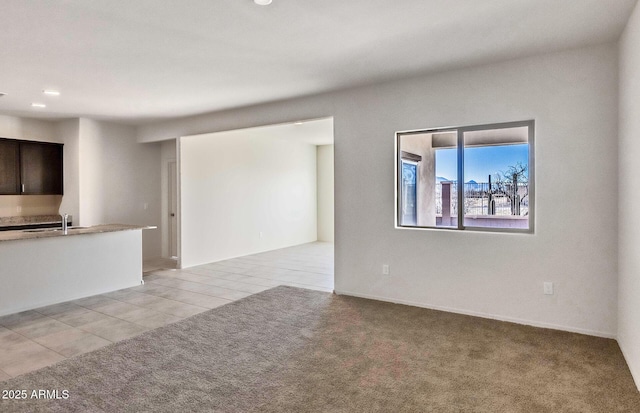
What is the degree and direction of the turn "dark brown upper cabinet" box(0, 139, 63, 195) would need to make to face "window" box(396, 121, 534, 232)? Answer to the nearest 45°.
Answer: approximately 45° to its left

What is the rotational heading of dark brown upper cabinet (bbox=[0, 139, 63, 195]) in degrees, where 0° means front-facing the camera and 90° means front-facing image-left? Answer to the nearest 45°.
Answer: approximately 0°

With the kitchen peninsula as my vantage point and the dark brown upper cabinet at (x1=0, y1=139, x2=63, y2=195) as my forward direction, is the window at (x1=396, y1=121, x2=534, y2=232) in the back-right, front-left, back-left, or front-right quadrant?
back-right

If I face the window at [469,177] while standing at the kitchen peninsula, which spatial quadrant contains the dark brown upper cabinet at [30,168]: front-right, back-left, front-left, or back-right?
back-left

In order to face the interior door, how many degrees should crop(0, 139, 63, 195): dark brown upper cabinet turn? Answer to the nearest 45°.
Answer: approximately 90° to its left

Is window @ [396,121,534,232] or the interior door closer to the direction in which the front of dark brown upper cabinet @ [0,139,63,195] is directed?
the window

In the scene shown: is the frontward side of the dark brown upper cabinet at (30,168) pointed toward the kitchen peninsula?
yes

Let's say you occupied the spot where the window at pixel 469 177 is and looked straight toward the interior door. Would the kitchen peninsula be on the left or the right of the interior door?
left
